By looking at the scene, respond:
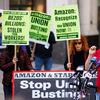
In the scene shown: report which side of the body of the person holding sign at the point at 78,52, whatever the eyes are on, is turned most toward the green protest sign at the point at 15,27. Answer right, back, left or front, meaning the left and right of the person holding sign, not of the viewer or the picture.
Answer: right

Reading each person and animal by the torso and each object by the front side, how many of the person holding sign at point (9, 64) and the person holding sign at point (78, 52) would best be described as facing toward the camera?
2

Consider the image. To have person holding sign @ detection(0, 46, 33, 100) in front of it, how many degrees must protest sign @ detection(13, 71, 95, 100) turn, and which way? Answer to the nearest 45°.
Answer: approximately 90° to its right

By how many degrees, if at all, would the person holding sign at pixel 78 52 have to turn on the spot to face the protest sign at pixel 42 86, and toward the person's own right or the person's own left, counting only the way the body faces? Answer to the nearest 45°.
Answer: approximately 90° to the person's own right

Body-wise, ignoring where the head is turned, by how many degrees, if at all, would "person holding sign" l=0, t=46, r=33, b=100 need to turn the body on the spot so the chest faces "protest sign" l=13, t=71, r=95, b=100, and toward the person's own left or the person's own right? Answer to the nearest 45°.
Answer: approximately 90° to the person's own left

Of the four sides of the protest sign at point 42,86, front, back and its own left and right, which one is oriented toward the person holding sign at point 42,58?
back

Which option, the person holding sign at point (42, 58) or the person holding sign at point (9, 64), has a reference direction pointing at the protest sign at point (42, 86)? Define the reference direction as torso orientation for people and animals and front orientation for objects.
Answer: the person holding sign at point (42, 58)
